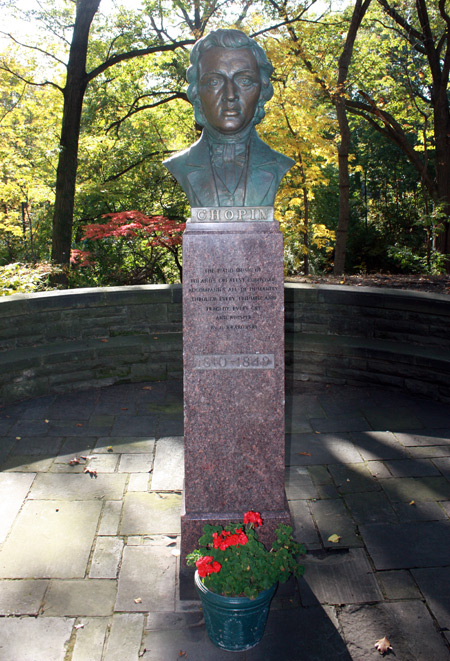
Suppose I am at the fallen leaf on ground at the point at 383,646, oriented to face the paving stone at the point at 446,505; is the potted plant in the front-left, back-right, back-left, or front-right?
back-left

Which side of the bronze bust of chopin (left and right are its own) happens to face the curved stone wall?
back

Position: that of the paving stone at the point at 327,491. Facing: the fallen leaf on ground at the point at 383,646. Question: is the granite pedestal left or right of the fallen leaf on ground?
right

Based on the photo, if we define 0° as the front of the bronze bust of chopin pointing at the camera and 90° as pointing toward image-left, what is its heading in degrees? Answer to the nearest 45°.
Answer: approximately 0°

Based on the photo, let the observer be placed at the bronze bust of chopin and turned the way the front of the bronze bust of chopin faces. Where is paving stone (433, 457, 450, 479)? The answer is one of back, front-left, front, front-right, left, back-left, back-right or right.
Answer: back-left

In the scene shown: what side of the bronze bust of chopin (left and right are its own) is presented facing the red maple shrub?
back
